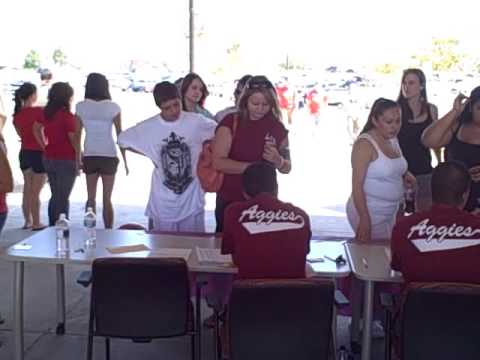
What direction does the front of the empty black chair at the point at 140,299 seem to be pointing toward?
away from the camera

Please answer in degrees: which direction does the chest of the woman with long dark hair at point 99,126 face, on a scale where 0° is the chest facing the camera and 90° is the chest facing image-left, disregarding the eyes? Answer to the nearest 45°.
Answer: approximately 180°

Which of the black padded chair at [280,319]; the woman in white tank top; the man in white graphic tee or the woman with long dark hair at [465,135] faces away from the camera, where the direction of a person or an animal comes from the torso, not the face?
the black padded chair

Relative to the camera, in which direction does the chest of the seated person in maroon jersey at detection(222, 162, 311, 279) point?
away from the camera

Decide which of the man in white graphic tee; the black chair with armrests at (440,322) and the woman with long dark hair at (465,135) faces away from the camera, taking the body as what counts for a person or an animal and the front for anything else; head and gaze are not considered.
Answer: the black chair with armrests

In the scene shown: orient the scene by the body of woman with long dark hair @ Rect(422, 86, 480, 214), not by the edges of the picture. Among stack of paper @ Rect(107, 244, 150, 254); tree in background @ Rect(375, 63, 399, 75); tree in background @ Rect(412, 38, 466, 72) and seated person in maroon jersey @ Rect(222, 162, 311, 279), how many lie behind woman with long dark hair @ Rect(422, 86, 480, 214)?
2

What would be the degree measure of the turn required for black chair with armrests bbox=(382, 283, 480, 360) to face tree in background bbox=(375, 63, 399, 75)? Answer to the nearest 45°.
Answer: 0° — it already faces it

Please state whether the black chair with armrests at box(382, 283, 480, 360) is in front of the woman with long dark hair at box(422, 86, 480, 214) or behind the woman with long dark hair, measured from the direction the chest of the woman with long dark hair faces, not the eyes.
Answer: in front

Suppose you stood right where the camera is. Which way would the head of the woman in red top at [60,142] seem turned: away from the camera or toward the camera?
away from the camera

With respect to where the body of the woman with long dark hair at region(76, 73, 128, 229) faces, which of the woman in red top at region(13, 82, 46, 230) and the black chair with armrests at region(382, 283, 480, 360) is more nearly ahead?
the woman in red top

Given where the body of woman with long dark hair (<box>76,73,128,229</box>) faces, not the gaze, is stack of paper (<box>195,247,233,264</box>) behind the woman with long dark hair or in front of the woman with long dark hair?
behind
